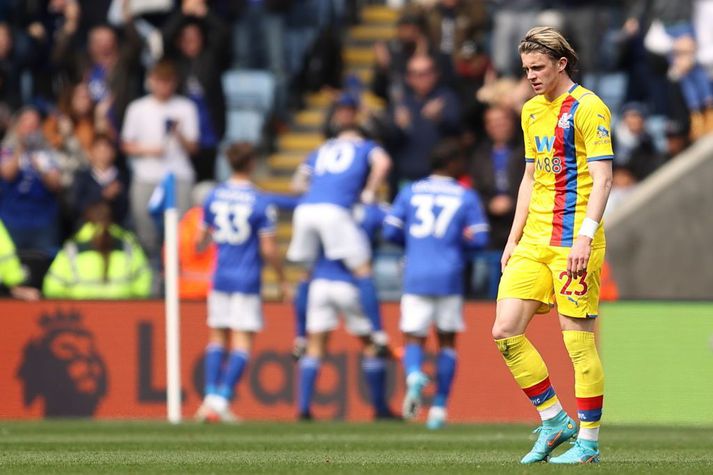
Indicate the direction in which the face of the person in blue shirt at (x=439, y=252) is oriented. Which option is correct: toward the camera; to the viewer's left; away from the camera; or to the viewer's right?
away from the camera

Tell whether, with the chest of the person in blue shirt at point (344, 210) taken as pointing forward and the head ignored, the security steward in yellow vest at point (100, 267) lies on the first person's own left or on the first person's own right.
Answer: on the first person's own left

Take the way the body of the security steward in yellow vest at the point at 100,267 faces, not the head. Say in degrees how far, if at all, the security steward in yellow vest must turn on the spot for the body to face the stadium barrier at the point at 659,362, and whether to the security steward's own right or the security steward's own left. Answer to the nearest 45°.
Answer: approximately 90° to the security steward's own right

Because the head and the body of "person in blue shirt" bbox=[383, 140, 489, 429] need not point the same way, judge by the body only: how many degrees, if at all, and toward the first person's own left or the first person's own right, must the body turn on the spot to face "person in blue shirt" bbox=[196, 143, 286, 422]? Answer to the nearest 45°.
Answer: approximately 90° to the first person's own left

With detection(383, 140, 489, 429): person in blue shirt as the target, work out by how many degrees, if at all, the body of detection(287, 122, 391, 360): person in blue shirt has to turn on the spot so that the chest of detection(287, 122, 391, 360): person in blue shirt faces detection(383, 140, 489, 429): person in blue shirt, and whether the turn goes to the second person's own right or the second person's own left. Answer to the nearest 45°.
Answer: approximately 135° to the second person's own right

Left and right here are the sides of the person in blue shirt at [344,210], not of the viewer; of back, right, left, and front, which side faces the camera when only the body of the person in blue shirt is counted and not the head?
back

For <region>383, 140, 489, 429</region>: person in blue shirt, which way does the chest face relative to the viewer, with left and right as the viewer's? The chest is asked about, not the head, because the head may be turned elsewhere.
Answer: facing away from the viewer

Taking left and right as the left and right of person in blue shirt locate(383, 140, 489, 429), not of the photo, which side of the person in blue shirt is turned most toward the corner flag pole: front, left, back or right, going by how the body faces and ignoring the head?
left

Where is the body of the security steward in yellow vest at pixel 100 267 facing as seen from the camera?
away from the camera

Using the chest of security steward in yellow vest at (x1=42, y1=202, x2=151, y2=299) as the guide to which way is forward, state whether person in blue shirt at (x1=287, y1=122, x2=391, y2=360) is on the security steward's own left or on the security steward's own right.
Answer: on the security steward's own right
